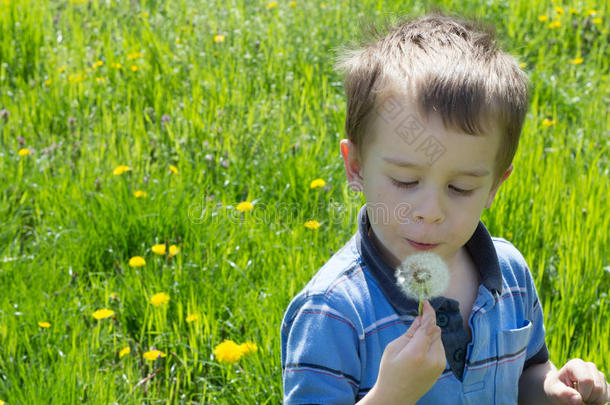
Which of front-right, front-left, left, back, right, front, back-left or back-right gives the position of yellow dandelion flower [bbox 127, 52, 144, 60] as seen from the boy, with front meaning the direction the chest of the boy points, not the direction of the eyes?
back

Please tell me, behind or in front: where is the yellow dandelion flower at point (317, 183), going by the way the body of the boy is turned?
behind
